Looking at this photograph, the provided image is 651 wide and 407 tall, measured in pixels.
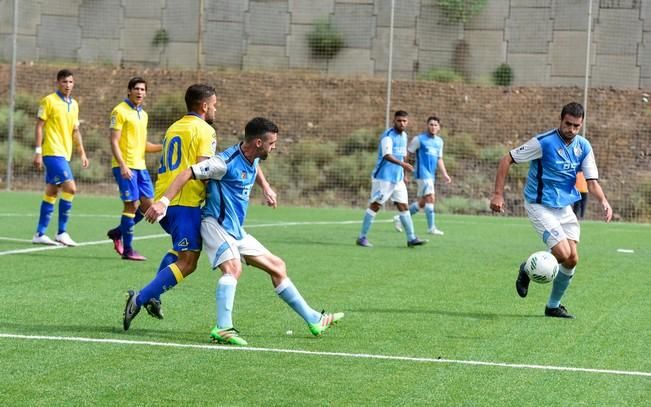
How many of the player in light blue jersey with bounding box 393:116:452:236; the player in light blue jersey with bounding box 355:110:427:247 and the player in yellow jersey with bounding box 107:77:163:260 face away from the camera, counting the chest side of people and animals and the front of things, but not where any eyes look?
0

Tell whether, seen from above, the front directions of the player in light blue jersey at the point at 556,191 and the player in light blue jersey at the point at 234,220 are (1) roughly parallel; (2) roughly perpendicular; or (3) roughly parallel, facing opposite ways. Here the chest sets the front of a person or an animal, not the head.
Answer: roughly parallel

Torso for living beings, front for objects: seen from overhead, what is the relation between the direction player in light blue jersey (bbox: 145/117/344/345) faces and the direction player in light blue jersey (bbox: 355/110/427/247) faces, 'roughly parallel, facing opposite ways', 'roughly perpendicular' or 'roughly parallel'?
roughly parallel

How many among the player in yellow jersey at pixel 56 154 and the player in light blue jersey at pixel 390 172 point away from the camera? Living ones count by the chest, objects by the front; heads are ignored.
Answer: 0

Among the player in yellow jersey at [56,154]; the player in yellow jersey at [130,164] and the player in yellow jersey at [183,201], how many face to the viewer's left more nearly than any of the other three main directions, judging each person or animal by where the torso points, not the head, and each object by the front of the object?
0
